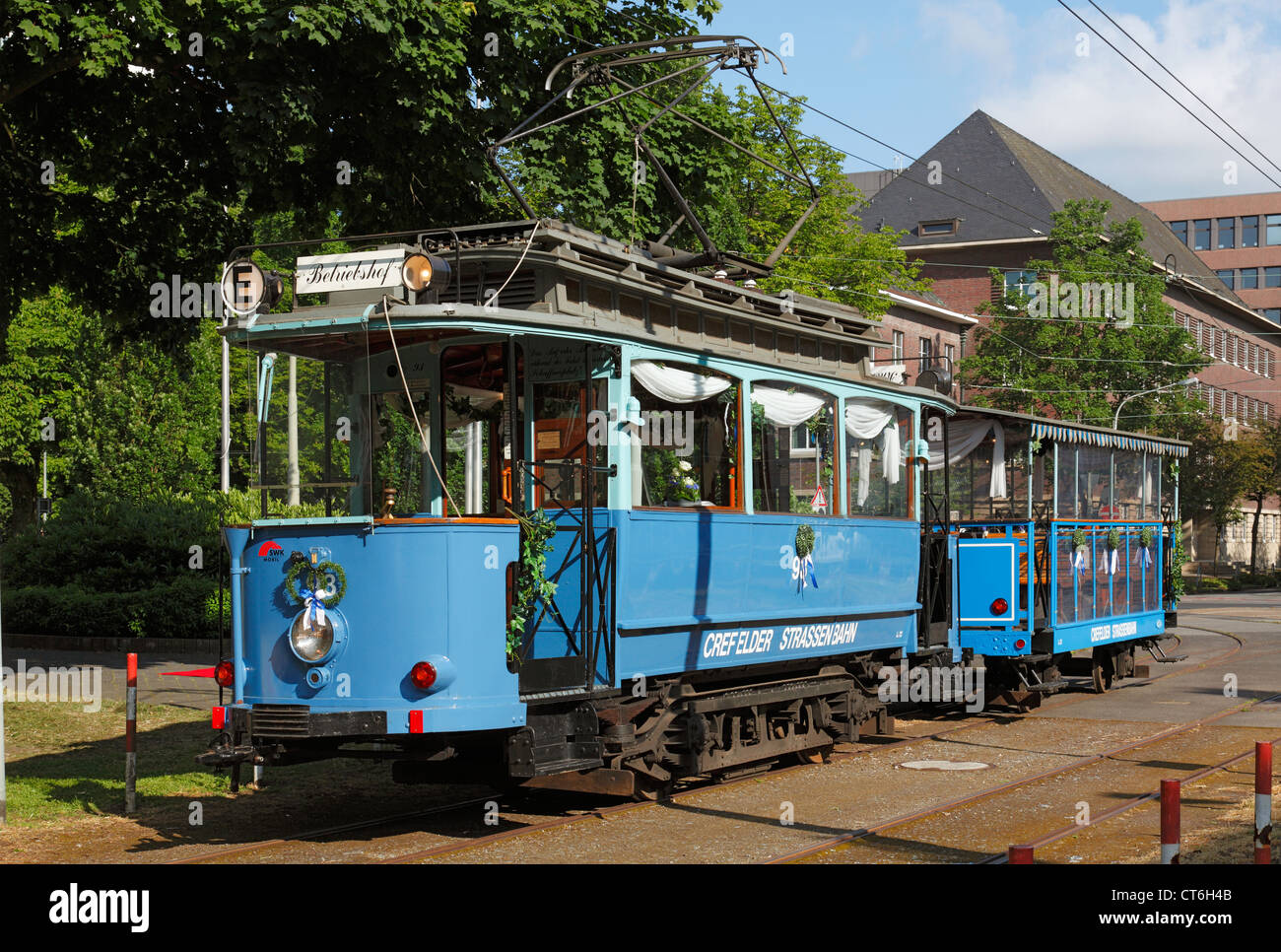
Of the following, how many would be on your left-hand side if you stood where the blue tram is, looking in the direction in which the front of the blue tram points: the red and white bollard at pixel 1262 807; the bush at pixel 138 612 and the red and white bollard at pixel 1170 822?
2

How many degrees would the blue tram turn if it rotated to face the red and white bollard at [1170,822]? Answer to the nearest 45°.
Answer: approximately 90° to its left

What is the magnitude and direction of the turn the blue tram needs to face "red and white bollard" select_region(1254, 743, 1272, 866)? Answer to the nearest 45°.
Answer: approximately 90° to its left

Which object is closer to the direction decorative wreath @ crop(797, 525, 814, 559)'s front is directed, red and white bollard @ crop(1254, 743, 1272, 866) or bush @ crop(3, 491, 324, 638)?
the red and white bollard

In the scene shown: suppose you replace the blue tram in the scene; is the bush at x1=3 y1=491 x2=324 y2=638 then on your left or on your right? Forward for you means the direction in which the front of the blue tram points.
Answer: on your right

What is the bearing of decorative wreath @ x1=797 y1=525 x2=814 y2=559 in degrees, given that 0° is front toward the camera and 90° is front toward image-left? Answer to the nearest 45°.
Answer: approximately 315°

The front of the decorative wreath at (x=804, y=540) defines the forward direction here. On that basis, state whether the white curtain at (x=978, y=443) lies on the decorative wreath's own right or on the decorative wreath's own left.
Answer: on the decorative wreath's own left

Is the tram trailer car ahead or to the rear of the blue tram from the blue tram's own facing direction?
to the rear
